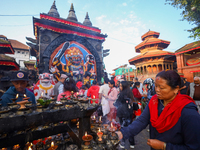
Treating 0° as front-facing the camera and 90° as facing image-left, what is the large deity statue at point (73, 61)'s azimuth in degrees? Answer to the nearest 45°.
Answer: approximately 0°

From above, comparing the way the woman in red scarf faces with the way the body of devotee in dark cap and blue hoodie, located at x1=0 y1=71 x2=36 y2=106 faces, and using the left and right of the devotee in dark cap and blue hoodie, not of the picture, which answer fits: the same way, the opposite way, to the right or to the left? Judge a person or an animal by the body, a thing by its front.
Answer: to the right

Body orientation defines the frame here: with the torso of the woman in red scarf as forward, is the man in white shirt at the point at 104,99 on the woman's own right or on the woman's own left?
on the woman's own right

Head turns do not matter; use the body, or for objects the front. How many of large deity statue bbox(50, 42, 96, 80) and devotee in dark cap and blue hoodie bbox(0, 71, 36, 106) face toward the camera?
2

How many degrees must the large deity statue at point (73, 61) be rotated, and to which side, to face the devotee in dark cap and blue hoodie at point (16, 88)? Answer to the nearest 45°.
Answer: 0° — it already faces them

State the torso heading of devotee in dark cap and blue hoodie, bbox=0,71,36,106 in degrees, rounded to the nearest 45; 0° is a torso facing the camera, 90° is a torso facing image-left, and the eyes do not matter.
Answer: approximately 0°

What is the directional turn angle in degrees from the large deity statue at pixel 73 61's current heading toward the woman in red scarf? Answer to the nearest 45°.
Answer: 0° — it already faces them

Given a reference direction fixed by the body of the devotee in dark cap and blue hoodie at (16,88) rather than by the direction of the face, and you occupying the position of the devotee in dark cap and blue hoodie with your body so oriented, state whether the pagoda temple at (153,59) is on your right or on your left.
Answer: on your left
